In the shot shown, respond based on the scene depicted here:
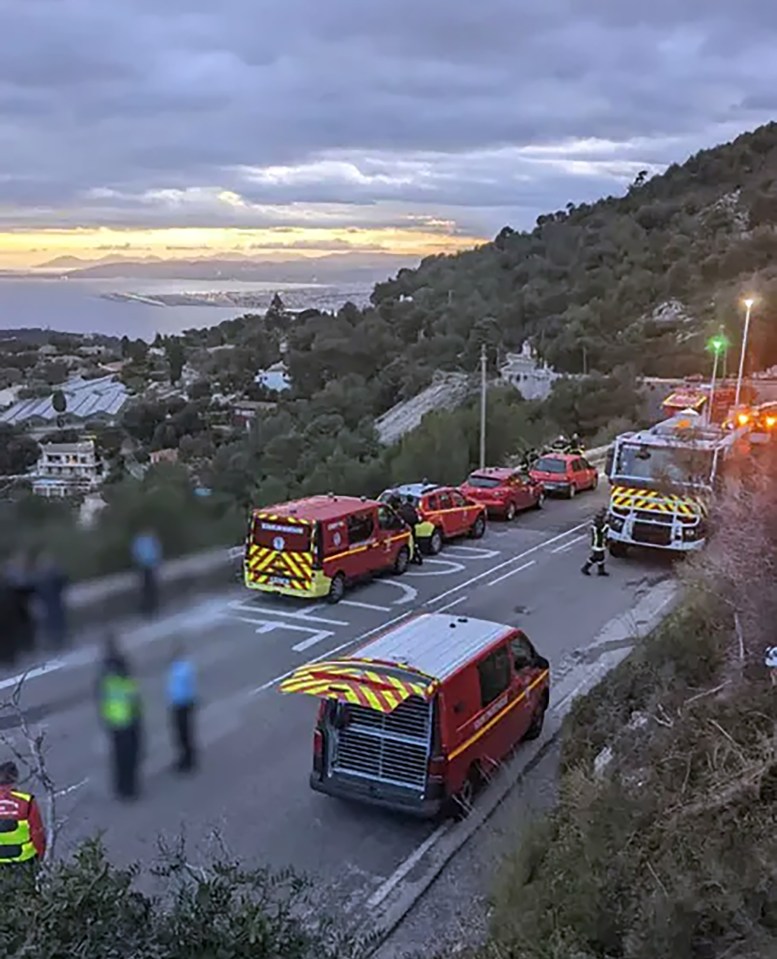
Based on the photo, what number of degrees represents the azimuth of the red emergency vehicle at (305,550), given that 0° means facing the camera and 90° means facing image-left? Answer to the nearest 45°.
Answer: approximately 225°

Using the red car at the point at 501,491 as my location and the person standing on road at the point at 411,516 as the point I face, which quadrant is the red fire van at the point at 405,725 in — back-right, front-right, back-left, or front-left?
front-left

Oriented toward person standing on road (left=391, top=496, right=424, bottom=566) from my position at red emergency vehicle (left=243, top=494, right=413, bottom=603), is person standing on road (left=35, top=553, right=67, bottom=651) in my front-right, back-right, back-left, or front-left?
back-left

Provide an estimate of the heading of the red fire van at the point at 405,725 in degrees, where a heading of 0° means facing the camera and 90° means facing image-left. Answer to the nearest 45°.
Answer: approximately 225°

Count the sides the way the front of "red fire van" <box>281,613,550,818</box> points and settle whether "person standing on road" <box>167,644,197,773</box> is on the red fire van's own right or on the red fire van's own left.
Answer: on the red fire van's own left

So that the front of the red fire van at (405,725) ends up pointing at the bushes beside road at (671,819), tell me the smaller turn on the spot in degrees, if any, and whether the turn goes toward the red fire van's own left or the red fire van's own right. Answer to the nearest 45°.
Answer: approximately 90° to the red fire van's own right

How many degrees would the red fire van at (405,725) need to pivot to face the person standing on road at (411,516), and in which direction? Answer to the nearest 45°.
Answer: approximately 45° to its left
